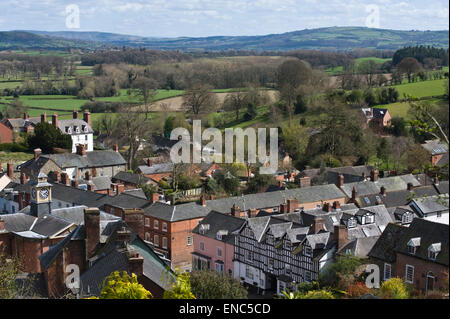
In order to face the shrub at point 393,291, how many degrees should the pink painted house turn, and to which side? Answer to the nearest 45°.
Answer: approximately 45° to its left
